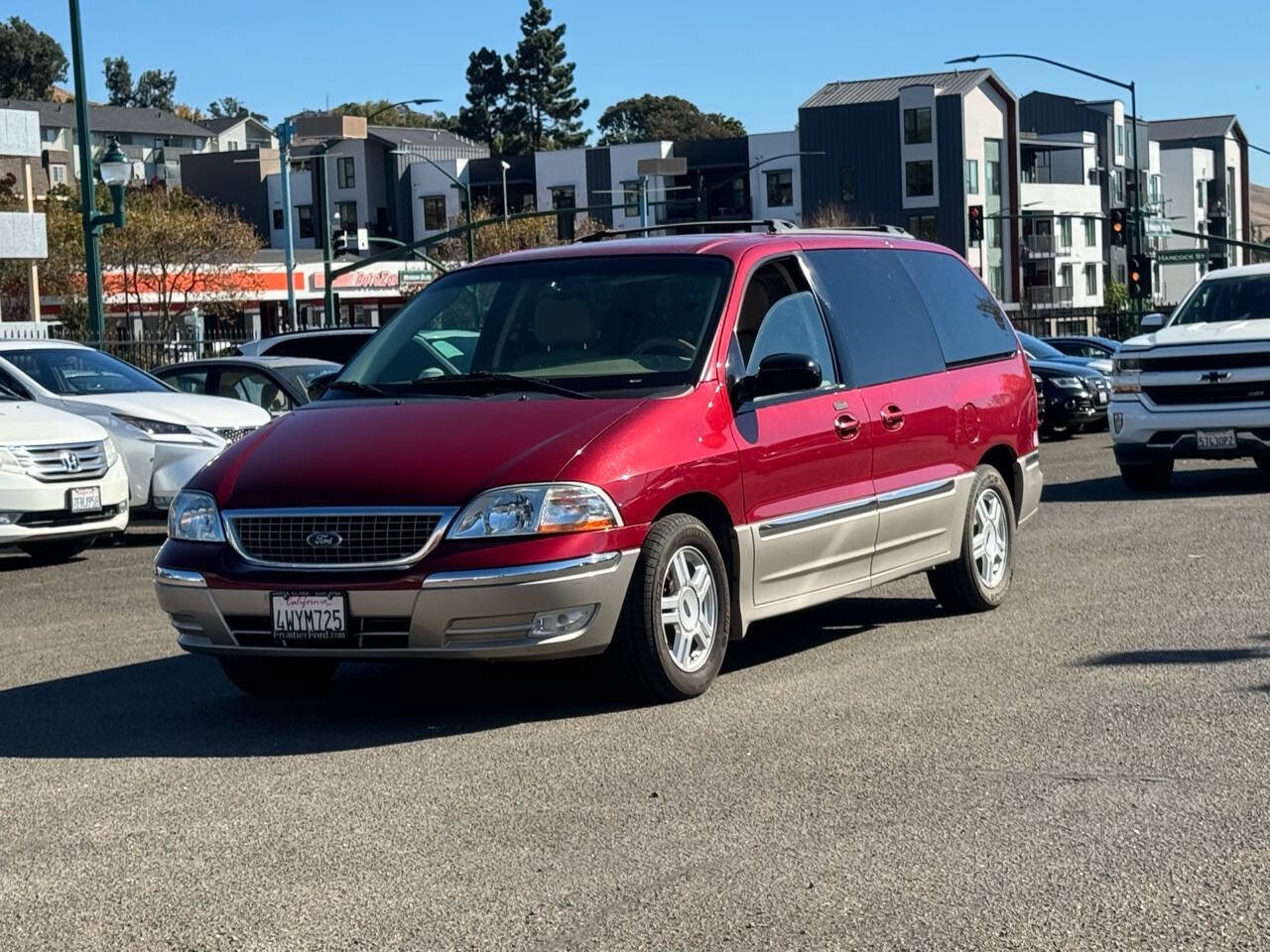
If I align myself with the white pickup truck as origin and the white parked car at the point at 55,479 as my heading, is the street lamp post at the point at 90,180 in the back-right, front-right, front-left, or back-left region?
front-right

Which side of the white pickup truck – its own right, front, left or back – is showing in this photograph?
front

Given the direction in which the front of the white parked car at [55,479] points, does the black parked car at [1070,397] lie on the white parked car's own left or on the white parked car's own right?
on the white parked car's own left

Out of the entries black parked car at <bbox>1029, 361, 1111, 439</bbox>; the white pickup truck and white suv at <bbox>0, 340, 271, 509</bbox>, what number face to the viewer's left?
0

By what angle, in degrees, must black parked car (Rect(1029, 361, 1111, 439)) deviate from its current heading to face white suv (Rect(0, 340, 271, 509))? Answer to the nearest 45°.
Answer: approximately 90° to its right

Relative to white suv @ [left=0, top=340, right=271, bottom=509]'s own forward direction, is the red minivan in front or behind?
in front

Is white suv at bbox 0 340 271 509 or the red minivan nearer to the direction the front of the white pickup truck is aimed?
the red minivan

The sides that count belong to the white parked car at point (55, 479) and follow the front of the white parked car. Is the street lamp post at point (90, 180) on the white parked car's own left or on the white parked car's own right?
on the white parked car's own left

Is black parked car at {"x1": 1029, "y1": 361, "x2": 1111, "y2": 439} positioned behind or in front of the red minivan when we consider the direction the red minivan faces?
behind

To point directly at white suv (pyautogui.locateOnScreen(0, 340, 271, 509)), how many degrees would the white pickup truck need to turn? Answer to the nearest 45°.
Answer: approximately 90° to its right

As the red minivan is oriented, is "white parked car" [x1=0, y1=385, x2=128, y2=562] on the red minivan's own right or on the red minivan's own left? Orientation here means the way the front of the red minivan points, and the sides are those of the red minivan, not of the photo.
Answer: on the red minivan's own right

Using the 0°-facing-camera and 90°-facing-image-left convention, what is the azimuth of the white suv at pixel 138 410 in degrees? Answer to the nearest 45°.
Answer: approximately 315°

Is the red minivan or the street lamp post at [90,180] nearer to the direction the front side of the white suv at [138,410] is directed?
the red minivan

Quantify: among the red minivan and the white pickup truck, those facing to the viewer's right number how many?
0

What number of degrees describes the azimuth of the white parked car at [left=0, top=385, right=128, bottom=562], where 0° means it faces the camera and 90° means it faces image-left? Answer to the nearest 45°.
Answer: approximately 315°
